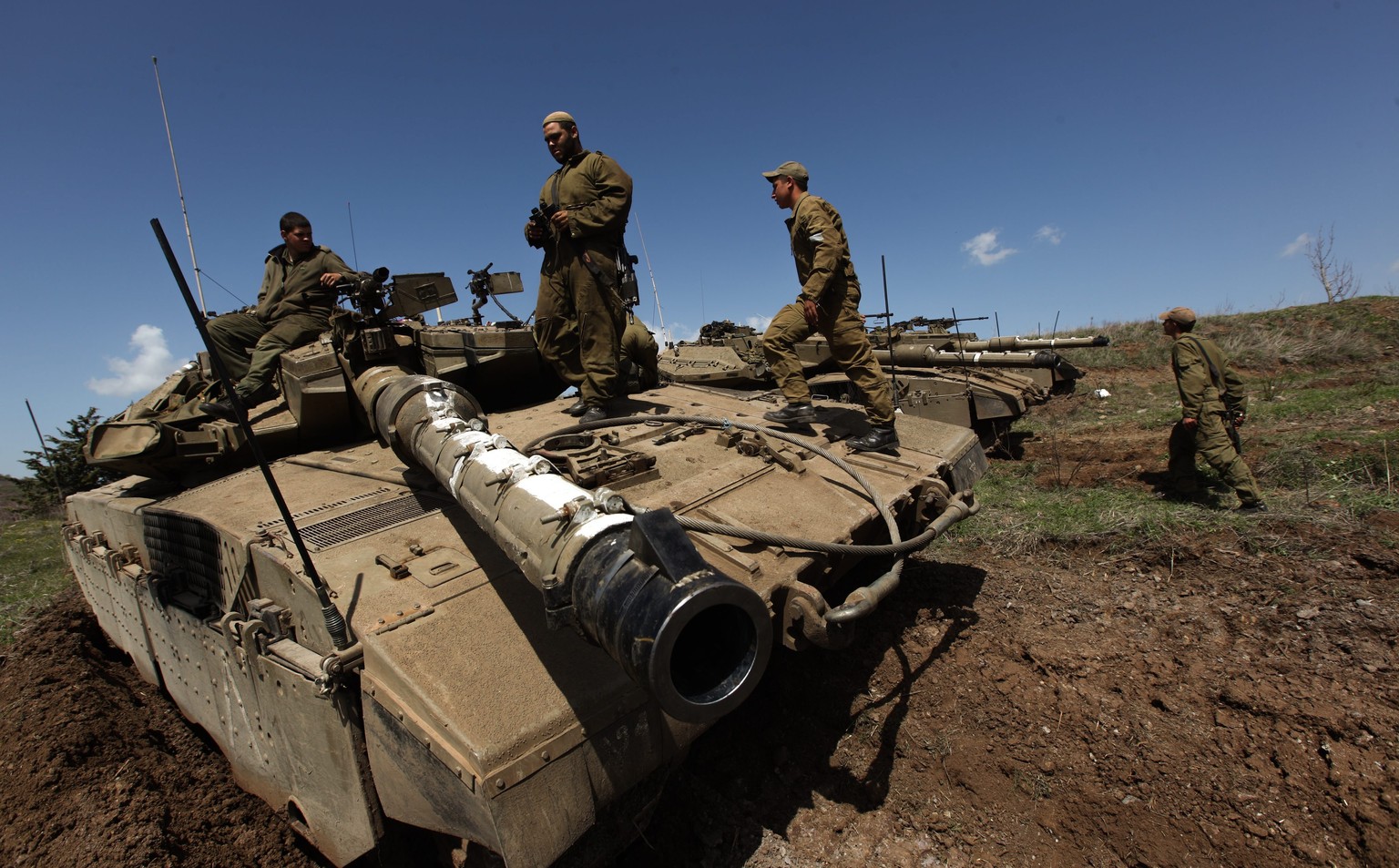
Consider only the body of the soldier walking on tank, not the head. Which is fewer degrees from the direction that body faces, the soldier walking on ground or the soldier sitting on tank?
the soldier sitting on tank

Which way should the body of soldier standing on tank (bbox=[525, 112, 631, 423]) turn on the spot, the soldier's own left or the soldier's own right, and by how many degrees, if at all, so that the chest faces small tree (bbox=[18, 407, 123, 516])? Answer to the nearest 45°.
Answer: approximately 90° to the soldier's own right

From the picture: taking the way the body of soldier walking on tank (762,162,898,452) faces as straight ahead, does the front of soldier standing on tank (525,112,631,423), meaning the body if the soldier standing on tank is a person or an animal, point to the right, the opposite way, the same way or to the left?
to the left

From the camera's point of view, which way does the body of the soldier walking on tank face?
to the viewer's left

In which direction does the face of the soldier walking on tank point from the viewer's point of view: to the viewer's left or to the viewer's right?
to the viewer's left

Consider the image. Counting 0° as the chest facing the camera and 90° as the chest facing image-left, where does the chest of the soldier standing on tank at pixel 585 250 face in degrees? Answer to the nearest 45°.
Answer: approximately 45°
